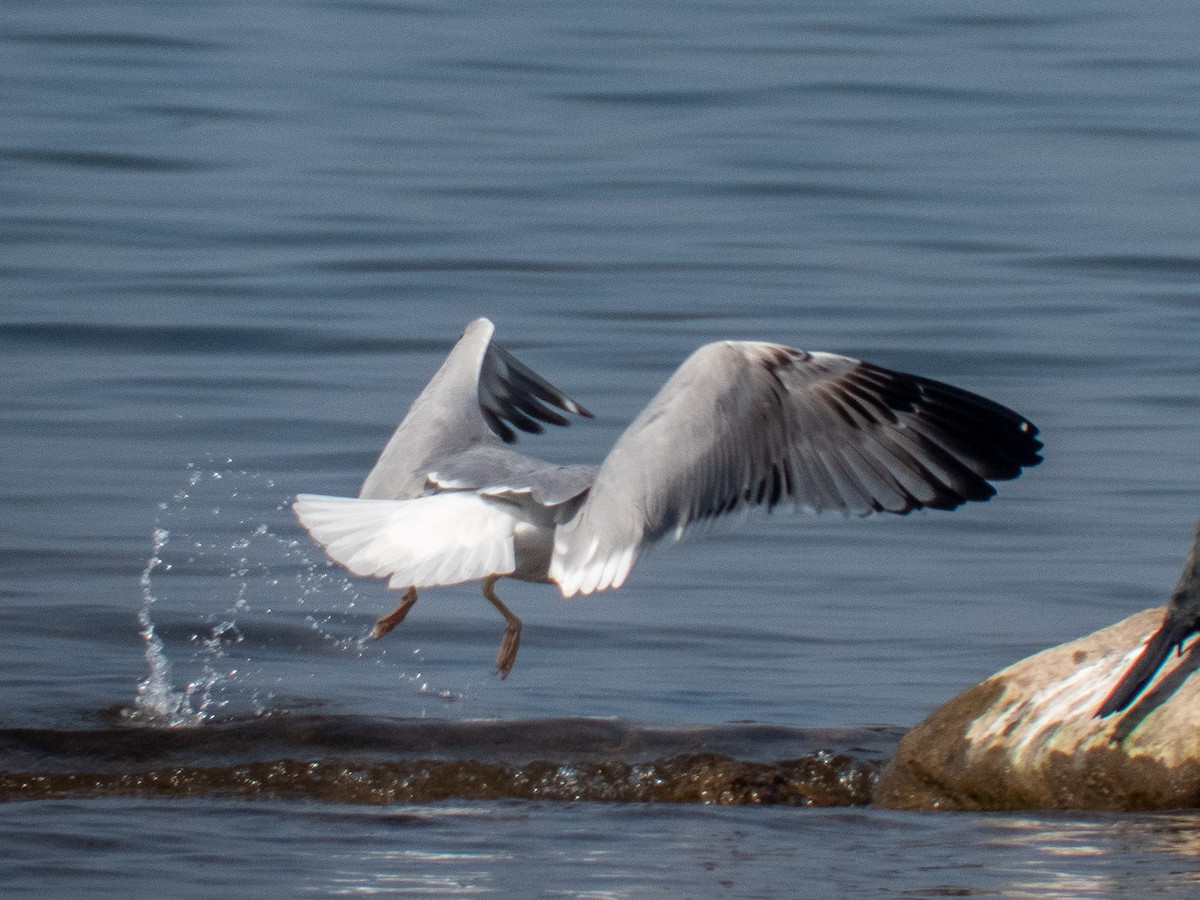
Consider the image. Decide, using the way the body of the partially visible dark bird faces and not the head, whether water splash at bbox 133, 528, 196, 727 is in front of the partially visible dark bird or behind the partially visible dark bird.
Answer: behind

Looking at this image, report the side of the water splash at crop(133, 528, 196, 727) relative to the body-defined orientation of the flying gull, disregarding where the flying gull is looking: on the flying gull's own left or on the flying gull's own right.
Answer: on the flying gull's own left

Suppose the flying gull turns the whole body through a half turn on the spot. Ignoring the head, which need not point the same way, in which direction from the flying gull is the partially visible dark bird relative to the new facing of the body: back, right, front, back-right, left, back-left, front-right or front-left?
left

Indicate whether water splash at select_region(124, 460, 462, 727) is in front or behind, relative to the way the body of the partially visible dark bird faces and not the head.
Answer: behind

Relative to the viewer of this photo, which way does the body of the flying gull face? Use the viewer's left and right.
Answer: facing away from the viewer and to the right of the viewer

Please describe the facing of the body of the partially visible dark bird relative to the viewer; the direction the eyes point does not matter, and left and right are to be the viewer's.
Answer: facing to the right of the viewer

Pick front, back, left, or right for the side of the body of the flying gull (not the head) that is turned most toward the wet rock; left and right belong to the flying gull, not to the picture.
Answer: right
